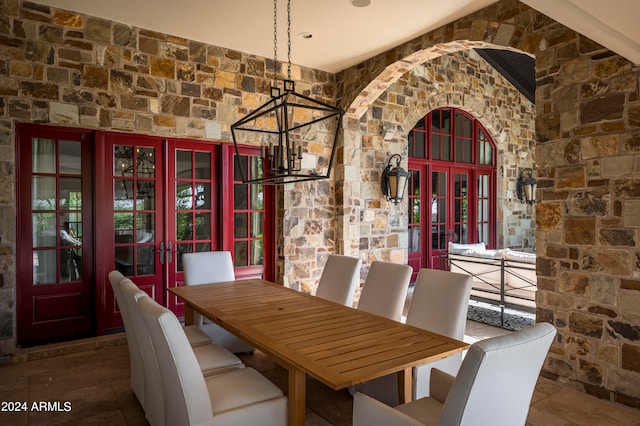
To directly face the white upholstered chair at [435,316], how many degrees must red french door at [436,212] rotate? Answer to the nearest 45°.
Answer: approximately 45° to its right

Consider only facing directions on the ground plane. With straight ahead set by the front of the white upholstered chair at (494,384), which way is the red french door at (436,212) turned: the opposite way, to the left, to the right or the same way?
the opposite way

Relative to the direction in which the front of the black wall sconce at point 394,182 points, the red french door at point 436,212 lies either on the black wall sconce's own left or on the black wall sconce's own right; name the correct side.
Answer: on the black wall sconce's own left

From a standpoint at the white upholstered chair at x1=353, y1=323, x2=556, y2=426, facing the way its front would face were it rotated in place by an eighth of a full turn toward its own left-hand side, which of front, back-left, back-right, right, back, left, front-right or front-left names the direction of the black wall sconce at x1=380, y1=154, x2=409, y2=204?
right

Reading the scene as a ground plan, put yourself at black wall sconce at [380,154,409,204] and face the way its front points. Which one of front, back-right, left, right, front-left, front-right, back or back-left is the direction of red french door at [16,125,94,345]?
right

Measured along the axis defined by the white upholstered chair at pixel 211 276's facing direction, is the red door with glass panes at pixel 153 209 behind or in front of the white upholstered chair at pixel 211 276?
behind

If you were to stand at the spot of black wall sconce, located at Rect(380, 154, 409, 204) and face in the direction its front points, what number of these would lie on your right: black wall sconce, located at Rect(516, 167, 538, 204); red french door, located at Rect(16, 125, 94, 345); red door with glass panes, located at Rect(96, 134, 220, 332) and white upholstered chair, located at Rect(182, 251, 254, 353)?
3

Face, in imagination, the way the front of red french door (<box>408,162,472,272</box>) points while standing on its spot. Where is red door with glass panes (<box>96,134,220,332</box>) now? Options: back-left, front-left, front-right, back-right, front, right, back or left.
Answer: right

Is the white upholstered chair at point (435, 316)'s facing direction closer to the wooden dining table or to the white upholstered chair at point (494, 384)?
the wooden dining table

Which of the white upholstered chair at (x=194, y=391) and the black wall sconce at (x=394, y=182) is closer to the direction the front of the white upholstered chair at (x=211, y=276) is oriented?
the white upholstered chair

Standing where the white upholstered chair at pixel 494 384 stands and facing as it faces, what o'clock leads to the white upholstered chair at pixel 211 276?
the white upholstered chair at pixel 211 276 is roughly at 12 o'clock from the white upholstered chair at pixel 494 384.

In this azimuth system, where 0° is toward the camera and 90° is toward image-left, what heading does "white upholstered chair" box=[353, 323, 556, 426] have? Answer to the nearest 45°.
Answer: approximately 135°

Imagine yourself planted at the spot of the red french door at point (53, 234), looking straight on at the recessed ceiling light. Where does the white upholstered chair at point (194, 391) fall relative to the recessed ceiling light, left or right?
right
